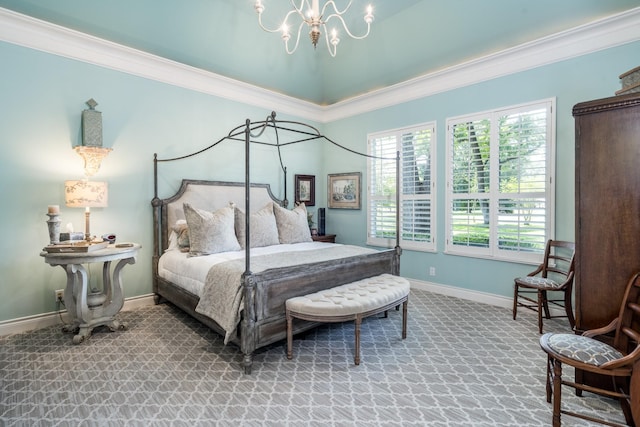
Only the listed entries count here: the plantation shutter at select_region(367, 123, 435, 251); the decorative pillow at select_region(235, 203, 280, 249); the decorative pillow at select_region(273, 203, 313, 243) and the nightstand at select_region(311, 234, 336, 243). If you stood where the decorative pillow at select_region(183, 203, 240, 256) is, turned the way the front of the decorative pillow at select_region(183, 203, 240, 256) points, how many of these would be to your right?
0

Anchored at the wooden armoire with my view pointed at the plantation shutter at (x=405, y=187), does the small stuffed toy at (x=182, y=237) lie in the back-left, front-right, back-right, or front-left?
front-left

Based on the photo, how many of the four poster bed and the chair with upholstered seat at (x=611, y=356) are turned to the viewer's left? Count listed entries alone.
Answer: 1

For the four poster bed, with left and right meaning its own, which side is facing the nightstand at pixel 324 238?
left

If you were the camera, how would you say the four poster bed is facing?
facing the viewer and to the right of the viewer

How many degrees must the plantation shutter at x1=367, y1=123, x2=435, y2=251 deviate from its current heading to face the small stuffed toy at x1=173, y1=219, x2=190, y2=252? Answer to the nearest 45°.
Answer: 0° — it already faces it

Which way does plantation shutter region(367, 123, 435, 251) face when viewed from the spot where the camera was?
facing the viewer and to the left of the viewer

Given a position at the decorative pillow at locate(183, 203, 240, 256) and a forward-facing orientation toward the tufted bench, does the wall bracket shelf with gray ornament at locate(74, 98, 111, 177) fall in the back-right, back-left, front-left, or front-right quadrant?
back-right

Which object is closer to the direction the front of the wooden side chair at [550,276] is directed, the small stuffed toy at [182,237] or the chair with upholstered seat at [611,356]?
the small stuffed toy

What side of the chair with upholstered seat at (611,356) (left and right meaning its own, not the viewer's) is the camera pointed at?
left

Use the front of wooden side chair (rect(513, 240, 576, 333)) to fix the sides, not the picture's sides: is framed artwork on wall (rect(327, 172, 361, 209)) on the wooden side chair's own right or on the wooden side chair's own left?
on the wooden side chair's own right

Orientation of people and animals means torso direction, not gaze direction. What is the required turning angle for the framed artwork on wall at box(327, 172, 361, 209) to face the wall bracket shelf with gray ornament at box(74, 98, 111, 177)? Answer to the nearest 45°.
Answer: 0° — it already faces it

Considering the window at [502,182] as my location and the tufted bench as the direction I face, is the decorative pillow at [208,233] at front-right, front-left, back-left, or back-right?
front-right

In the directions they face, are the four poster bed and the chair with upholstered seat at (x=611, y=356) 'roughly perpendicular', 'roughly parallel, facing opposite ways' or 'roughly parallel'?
roughly parallel, facing opposite ways

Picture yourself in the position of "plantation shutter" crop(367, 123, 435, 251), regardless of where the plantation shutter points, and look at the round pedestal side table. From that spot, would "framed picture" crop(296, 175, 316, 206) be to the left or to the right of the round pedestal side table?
right

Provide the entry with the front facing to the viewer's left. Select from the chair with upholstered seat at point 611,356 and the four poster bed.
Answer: the chair with upholstered seat
